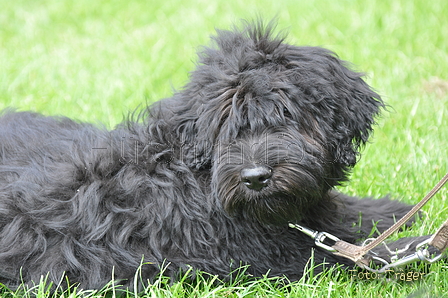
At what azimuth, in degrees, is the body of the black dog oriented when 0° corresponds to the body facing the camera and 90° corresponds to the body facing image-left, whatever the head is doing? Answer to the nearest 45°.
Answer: approximately 270°
